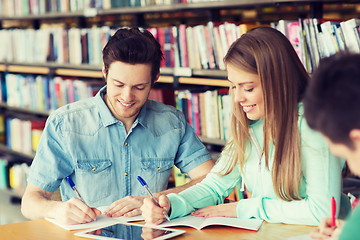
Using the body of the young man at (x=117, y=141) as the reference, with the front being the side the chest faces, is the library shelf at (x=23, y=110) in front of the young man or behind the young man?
behind

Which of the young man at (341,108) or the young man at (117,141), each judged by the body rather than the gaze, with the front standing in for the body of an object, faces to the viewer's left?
the young man at (341,108)

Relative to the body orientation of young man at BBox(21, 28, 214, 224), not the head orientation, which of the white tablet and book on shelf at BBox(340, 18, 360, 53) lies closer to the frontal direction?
the white tablet

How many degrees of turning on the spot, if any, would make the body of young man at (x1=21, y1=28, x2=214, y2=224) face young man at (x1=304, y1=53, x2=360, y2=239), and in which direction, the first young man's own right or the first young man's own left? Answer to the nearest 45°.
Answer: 0° — they already face them

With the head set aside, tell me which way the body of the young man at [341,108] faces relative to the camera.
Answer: to the viewer's left

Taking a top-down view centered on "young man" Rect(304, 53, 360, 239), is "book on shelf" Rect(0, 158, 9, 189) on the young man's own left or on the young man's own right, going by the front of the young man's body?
on the young man's own right

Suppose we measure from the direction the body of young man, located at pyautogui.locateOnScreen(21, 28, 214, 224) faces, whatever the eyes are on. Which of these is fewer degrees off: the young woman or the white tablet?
the white tablet

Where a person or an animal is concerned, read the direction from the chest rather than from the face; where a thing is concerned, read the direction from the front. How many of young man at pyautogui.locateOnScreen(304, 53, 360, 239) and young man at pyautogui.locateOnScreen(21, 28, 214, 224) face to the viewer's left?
1

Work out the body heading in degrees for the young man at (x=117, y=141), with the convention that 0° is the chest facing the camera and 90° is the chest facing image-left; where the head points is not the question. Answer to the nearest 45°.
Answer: approximately 0°
